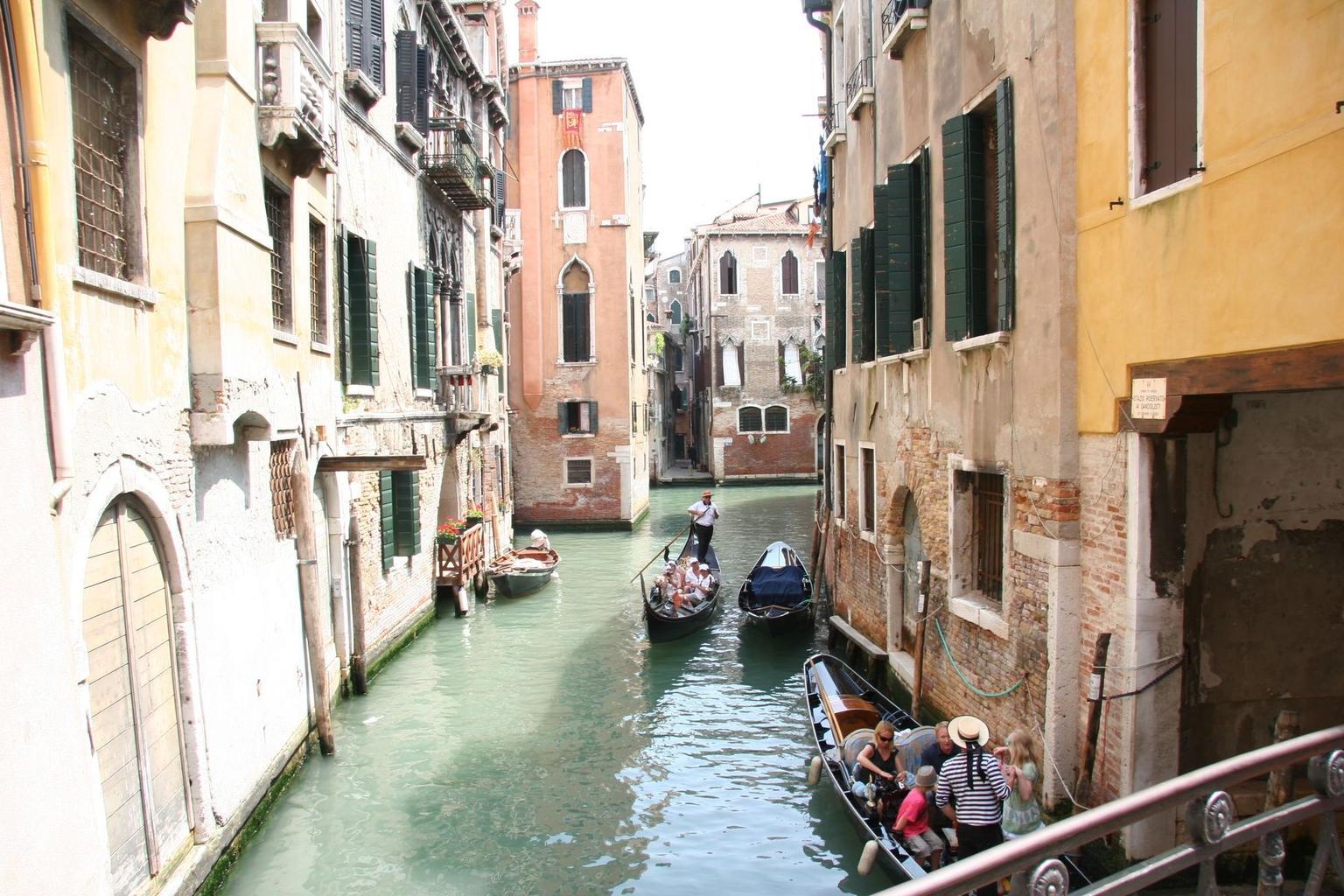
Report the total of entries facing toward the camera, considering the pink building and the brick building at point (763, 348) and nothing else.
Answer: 2

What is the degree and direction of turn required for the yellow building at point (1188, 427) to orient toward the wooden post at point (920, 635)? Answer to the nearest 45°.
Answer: approximately 90° to its right

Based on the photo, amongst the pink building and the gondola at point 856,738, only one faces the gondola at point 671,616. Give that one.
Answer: the pink building

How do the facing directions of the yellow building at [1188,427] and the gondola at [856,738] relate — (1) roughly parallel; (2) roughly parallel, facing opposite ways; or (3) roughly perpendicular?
roughly perpendicular
